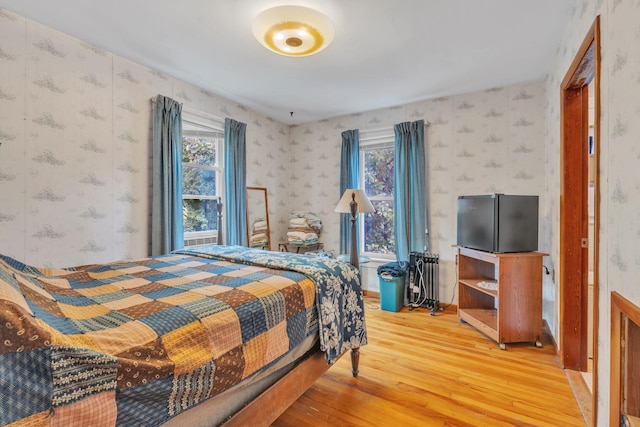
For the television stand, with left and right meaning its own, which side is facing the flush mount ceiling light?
front

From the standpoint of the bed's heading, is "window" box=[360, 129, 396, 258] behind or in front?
in front

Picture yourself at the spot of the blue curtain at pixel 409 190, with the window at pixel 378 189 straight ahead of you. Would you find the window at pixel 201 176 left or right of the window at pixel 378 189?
left

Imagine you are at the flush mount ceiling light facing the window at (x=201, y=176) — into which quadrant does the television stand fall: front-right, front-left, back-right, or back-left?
back-right

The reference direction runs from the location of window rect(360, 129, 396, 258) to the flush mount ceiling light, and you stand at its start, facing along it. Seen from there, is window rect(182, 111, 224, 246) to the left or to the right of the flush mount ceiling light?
right

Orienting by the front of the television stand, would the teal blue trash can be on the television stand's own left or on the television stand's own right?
on the television stand's own right

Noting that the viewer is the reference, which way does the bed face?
facing away from the viewer and to the right of the viewer

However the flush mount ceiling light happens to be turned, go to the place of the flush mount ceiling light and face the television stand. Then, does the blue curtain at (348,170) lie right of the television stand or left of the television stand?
left

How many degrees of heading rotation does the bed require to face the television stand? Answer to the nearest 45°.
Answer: approximately 45° to its right

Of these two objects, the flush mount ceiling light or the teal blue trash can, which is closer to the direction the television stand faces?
the flush mount ceiling light

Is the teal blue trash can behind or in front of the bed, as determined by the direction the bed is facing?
in front

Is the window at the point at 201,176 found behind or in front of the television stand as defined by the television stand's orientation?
in front

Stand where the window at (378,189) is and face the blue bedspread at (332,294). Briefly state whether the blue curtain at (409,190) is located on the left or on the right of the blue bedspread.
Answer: left
